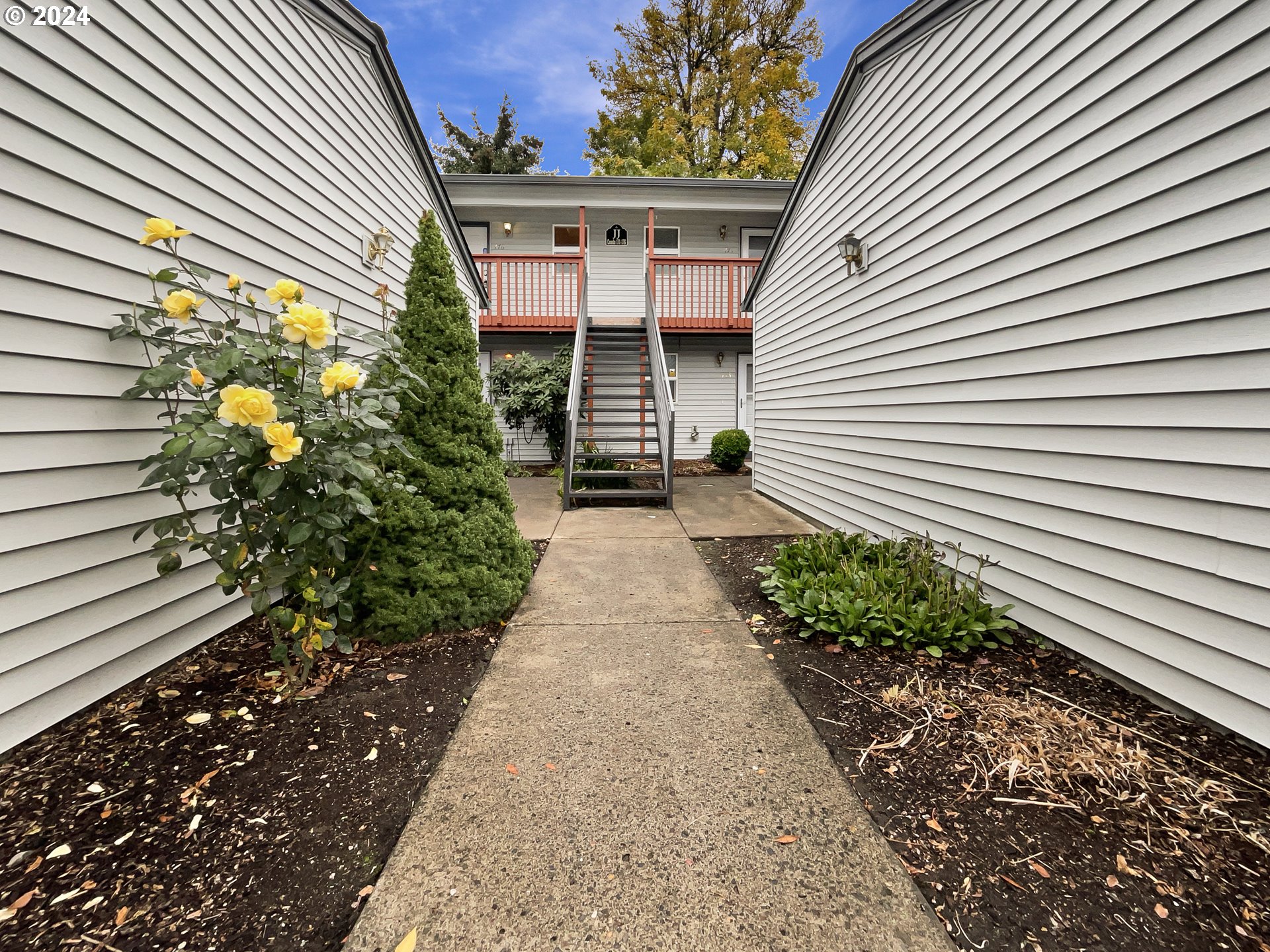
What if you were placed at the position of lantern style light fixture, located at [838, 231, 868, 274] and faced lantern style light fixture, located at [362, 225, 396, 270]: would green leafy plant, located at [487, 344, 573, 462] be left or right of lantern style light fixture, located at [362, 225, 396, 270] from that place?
right

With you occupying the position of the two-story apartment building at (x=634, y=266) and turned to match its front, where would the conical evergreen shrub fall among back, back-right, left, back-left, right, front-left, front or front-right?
front

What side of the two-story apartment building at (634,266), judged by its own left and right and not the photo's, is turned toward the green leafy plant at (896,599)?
front

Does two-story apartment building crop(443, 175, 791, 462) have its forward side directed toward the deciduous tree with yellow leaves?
no

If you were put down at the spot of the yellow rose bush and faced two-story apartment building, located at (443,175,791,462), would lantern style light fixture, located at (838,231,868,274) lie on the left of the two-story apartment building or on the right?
right

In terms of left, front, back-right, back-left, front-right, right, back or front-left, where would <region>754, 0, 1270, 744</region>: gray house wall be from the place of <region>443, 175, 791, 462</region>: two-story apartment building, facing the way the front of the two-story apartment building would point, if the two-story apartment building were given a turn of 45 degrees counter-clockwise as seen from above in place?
front-right

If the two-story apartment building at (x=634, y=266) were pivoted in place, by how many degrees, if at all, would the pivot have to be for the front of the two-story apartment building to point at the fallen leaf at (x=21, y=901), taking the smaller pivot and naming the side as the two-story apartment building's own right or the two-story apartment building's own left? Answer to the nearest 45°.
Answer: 0° — it already faces it

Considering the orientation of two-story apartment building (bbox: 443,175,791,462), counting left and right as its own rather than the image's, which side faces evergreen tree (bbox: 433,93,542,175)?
back

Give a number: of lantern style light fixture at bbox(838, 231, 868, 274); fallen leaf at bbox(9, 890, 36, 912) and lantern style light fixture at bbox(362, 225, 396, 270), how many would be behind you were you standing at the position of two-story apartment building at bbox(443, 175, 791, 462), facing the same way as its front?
0

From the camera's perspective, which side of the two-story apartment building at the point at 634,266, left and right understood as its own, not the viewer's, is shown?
front

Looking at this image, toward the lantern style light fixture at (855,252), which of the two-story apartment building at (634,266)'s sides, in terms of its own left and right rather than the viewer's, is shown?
front
